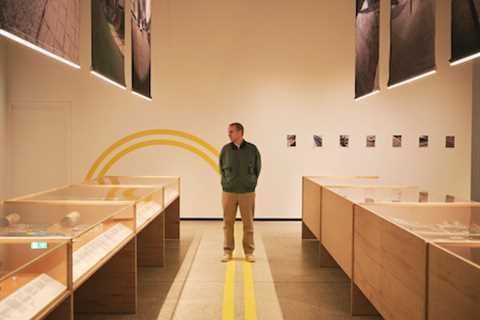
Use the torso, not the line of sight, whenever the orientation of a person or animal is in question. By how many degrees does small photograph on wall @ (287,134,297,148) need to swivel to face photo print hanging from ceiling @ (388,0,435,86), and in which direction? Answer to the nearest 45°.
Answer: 0° — it already faces it

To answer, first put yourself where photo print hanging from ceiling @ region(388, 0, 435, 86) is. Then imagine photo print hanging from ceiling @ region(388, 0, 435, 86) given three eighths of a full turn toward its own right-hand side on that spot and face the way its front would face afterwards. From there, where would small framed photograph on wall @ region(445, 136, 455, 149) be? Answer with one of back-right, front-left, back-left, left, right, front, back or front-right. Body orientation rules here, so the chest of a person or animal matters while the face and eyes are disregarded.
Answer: front

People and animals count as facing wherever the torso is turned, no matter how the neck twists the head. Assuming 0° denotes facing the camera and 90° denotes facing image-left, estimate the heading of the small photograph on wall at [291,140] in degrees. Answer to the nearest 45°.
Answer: approximately 0°

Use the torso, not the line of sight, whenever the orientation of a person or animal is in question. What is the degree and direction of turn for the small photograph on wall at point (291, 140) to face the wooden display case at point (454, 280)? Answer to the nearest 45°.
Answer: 0° — it already faces it

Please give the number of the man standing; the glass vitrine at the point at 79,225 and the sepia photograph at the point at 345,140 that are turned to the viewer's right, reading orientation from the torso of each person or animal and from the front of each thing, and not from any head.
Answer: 1

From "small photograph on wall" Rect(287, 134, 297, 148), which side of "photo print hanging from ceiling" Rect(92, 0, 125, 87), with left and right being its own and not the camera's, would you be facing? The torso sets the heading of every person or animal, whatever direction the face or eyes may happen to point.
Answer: left

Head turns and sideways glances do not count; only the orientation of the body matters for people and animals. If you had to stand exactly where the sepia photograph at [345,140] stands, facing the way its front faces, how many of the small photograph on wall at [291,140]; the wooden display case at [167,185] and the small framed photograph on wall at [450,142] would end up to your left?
1

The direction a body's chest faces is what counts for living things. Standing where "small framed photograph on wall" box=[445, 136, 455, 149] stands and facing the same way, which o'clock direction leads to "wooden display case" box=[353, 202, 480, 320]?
The wooden display case is roughly at 12 o'clock from the small framed photograph on wall.

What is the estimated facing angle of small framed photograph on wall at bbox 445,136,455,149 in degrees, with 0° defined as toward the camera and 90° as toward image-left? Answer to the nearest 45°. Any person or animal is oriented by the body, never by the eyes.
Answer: approximately 0°

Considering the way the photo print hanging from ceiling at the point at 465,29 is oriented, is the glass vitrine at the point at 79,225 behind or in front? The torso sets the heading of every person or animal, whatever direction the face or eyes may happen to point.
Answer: in front

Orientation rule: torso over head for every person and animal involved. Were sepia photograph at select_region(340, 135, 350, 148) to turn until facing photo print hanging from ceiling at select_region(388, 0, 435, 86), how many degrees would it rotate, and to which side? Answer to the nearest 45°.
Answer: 0° — it already faces it

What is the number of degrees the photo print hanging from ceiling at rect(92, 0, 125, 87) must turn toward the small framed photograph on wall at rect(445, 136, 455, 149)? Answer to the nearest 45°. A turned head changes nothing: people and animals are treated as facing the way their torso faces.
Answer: approximately 90° to its left
